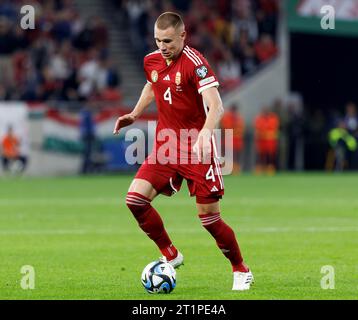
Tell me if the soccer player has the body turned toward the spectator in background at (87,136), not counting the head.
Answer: no

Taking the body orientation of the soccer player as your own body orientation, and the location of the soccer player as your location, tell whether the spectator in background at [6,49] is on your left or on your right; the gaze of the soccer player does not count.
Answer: on your right

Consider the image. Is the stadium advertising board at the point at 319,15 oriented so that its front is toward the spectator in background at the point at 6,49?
no

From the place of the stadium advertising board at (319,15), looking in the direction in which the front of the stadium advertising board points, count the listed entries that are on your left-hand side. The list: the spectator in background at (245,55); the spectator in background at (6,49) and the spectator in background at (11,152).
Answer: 0

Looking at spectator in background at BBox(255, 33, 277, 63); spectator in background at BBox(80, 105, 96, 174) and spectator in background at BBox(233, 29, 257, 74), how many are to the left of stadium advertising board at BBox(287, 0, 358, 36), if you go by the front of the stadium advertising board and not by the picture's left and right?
0

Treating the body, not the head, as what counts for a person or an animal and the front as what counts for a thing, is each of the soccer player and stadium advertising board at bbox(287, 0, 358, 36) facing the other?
no

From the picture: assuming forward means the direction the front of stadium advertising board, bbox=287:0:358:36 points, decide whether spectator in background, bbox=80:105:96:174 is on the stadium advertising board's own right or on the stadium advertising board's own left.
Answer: on the stadium advertising board's own right

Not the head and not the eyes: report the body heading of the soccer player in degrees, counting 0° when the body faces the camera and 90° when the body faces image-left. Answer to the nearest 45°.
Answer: approximately 45°

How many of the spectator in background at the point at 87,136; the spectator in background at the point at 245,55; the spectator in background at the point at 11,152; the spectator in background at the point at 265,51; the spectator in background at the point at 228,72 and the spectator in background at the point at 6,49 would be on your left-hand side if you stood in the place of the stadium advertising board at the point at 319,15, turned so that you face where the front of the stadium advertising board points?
0

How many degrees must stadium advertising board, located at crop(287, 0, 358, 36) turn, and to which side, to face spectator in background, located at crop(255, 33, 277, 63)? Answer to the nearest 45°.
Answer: approximately 135° to its right

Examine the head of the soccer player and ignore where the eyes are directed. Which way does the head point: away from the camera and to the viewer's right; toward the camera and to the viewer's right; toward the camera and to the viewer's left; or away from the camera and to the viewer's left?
toward the camera and to the viewer's left

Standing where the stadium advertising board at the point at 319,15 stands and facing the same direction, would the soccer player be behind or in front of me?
in front
